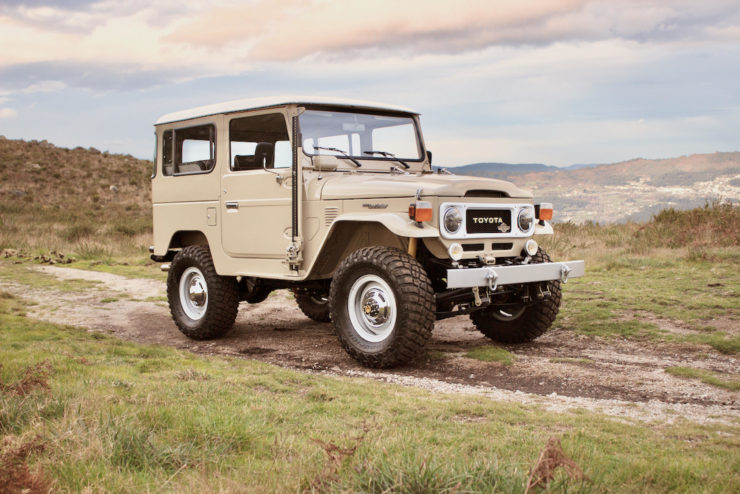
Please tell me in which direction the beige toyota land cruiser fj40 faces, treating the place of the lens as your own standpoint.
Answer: facing the viewer and to the right of the viewer
